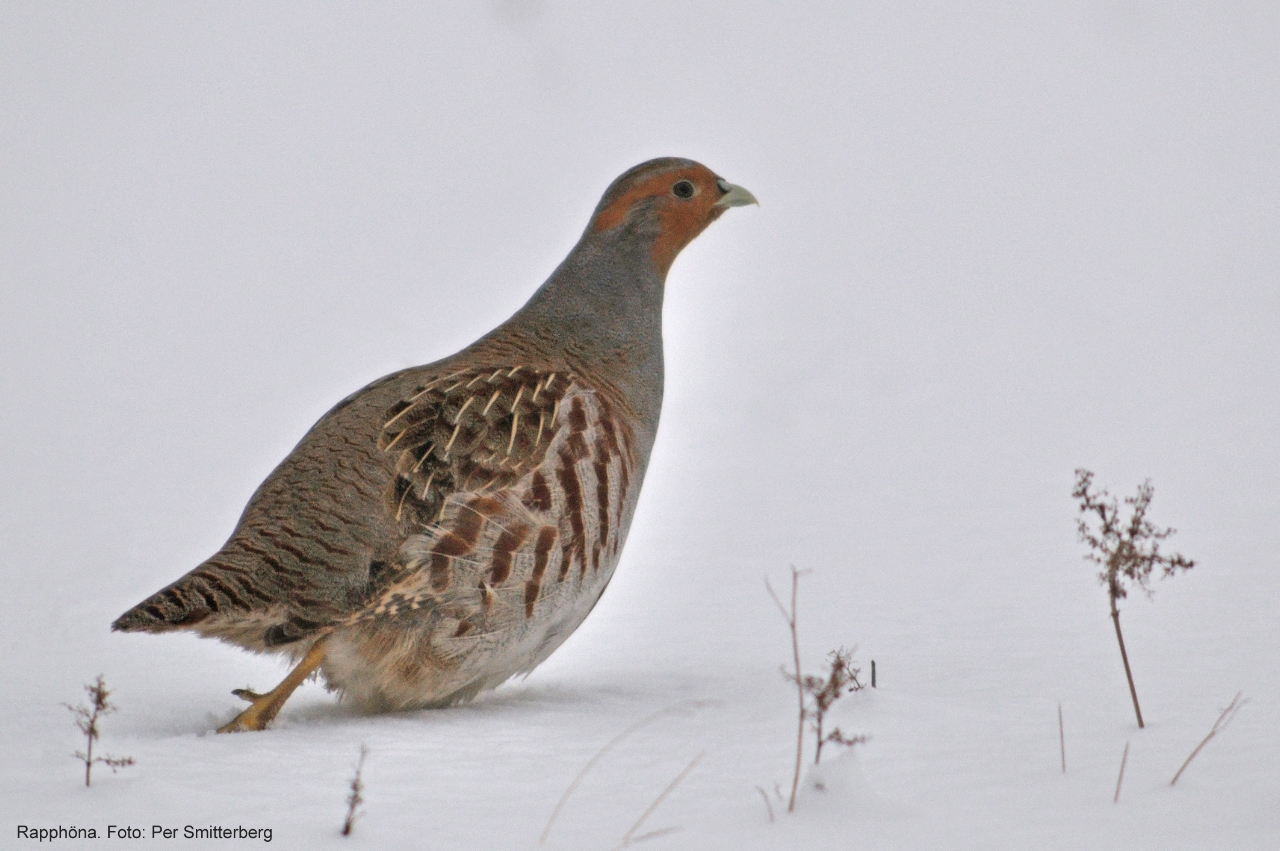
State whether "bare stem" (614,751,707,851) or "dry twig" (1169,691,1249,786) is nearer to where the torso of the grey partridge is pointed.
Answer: the dry twig

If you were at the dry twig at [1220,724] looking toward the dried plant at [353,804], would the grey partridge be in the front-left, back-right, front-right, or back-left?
front-right

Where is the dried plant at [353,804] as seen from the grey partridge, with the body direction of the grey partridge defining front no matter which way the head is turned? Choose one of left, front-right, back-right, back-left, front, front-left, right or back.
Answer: right

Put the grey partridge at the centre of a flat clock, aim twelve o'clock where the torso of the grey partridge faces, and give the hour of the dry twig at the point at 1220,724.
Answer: The dry twig is roughly at 1 o'clock from the grey partridge.

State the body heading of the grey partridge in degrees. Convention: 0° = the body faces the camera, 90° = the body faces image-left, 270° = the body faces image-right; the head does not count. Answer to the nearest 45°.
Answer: approximately 270°

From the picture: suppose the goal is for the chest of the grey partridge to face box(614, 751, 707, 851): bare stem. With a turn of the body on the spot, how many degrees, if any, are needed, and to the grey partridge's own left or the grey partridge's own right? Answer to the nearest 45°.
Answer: approximately 90° to the grey partridge's own right

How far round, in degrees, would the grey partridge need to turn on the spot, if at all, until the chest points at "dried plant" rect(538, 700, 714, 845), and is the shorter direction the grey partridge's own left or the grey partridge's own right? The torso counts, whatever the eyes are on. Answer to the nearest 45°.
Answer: approximately 45° to the grey partridge's own right
